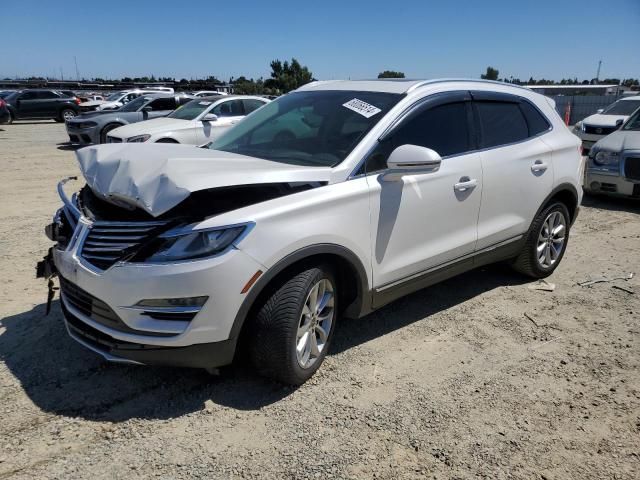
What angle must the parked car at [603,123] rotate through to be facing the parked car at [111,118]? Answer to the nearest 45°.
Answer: approximately 45° to its right

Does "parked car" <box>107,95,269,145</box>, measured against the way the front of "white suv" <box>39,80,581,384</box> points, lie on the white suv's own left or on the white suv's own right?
on the white suv's own right

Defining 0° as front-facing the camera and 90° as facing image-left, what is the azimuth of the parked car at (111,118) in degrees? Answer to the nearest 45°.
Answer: approximately 45°

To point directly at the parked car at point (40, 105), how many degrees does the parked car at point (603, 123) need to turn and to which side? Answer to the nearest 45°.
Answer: approximately 45° to its right

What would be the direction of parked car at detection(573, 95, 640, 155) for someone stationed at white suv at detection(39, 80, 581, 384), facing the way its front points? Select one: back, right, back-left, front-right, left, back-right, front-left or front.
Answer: back

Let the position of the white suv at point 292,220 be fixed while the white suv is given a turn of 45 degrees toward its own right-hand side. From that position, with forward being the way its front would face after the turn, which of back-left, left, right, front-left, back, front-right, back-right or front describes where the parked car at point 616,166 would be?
back-right

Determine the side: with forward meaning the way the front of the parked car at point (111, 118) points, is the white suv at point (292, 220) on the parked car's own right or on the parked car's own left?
on the parked car's own left
